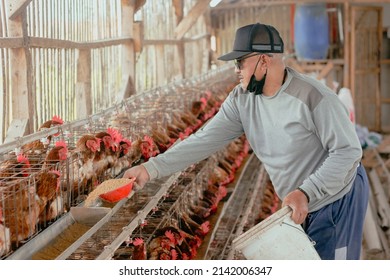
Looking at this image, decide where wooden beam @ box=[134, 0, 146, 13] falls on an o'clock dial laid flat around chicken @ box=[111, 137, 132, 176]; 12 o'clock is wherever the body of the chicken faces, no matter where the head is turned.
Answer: The wooden beam is roughly at 9 o'clock from the chicken.

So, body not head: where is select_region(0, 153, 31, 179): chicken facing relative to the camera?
to the viewer's right

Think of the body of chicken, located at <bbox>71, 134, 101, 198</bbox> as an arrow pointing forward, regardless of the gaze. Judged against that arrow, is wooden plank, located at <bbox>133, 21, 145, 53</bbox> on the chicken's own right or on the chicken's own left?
on the chicken's own left

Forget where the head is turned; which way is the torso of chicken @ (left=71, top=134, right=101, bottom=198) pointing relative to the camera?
to the viewer's right

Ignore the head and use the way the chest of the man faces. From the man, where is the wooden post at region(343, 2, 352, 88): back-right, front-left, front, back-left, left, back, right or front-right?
back-right

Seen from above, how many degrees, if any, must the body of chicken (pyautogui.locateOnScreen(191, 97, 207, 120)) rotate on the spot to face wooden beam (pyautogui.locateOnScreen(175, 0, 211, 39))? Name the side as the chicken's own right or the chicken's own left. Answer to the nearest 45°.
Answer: approximately 90° to the chicken's own left

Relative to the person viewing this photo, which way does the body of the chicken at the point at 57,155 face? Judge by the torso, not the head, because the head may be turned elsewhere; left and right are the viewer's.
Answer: facing to the right of the viewer

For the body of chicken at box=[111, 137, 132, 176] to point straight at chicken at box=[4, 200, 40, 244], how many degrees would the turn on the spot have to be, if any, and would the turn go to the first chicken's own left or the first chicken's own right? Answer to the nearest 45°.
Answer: approximately 90° to the first chicken's own right

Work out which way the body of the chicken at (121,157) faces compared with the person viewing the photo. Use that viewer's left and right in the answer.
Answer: facing to the right of the viewer

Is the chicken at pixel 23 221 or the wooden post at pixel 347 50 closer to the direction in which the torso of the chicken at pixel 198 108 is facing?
the wooden post

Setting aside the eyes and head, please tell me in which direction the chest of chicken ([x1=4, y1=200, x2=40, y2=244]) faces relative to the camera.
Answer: to the viewer's right

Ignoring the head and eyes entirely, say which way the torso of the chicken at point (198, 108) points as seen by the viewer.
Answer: to the viewer's right

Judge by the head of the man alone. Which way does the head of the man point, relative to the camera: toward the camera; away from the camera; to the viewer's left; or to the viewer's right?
to the viewer's left
